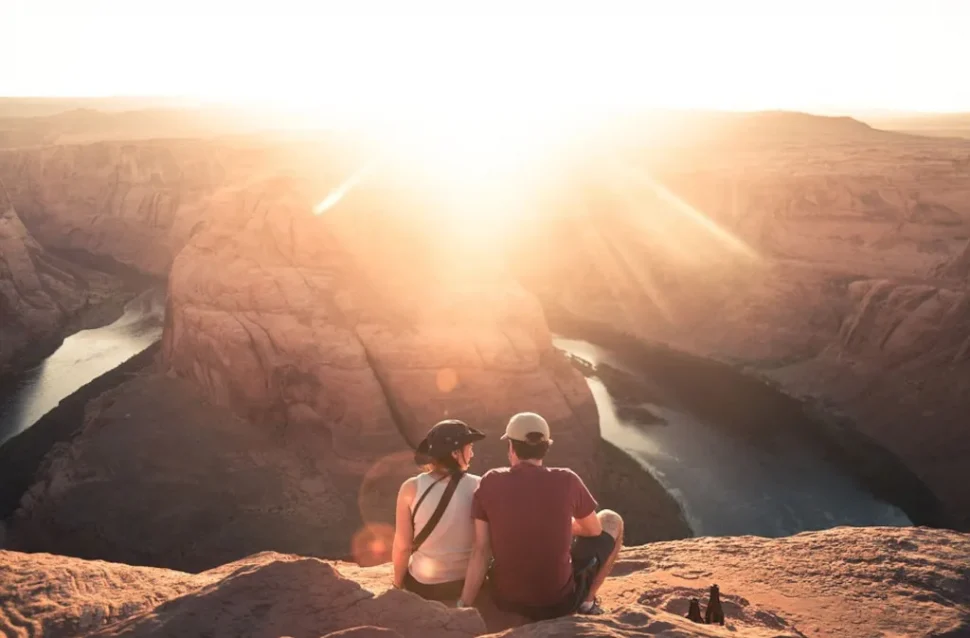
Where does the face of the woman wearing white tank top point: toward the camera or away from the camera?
away from the camera

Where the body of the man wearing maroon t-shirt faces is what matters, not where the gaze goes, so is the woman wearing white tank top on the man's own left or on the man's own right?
on the man's own left

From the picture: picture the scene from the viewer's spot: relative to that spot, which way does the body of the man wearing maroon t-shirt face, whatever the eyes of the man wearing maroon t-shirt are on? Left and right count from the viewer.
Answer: facing away from the viewer
